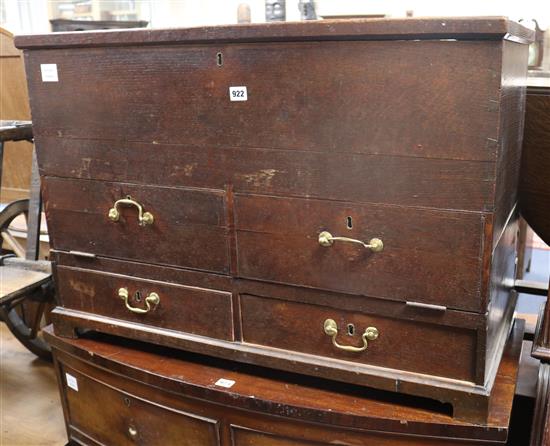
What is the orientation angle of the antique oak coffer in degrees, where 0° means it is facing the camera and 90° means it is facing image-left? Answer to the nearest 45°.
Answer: approximately 45°

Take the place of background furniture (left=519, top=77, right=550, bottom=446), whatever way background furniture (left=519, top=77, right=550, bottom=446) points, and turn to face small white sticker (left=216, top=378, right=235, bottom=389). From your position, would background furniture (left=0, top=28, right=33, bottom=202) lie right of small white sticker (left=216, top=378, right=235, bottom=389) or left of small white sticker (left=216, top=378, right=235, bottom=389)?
right

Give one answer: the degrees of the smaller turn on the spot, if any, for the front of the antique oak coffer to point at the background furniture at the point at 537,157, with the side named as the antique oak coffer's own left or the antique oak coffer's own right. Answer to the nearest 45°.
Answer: approximately 135° to the antique oak coffer's own left

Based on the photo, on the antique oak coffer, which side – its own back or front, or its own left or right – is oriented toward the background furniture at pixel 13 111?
right

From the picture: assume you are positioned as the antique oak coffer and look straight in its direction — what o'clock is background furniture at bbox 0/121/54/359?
The background furniture is roughly at 3 o'clock from the antique oak coffer.
